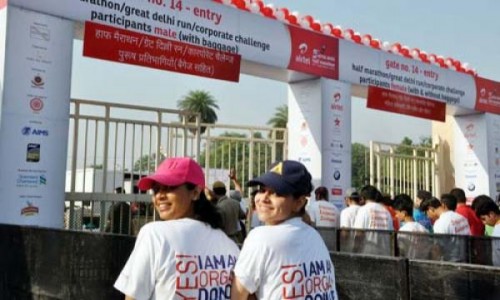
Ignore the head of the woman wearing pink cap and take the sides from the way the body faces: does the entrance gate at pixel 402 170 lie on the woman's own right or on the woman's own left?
on the woman's own right

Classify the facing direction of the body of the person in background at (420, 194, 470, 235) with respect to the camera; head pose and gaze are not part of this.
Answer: to the viewer's left

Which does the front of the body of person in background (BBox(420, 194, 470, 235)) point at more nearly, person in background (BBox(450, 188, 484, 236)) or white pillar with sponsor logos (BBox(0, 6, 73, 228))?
the white pillar with sponsor logos

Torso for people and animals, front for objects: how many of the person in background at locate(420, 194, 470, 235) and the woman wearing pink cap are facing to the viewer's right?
0

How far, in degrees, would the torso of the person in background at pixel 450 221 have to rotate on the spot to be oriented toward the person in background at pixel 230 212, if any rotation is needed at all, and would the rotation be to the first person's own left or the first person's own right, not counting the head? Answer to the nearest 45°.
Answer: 0° — they already face them

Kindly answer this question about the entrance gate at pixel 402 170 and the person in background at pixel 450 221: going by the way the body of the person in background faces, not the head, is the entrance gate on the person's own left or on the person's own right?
on the person's own right

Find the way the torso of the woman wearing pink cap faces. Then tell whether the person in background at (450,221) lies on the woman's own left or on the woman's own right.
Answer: on the woman's own right

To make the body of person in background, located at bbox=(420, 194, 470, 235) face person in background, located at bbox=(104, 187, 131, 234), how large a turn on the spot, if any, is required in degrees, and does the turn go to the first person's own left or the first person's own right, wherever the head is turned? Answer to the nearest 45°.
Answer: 0° — they already face them

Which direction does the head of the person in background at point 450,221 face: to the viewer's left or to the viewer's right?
to the viewer's left
